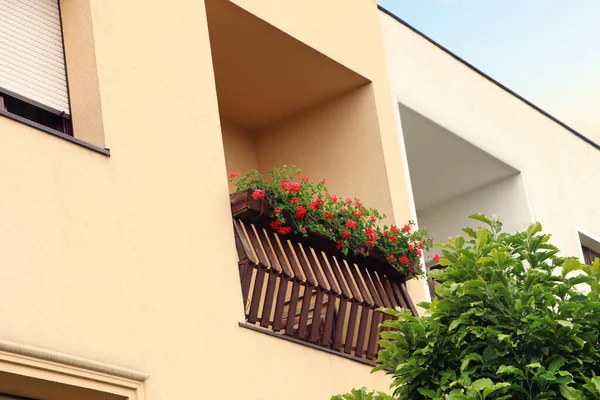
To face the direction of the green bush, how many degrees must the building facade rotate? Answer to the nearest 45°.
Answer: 0° — it already faces it

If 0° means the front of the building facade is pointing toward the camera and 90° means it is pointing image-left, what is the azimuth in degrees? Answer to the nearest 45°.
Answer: approximately 315°
